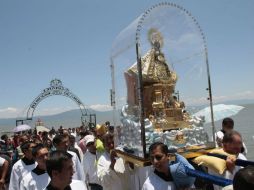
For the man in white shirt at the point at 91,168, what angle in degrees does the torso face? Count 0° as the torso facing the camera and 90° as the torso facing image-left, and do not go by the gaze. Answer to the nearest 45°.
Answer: approximately 315°

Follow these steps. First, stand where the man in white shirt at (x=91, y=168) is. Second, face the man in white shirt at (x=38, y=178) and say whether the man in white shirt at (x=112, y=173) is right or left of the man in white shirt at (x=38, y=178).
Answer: left

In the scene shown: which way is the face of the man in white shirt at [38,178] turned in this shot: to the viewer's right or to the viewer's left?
to the viewer's right

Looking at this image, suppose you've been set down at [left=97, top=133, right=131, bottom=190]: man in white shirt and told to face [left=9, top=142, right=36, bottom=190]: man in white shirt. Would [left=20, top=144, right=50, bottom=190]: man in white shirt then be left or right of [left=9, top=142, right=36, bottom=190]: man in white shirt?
left

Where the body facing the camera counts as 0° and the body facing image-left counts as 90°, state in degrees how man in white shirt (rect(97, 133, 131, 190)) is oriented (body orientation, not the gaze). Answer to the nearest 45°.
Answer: approximately 315°

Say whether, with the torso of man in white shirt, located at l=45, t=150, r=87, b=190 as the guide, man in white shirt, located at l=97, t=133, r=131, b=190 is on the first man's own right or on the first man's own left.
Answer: on the first man's own left

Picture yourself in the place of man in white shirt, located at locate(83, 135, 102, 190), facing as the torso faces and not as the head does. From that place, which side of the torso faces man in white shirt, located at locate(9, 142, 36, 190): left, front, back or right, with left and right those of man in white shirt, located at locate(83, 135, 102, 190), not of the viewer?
right

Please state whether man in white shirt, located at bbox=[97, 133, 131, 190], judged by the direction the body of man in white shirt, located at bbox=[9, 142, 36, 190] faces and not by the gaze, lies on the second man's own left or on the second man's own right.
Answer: on the second man's own left

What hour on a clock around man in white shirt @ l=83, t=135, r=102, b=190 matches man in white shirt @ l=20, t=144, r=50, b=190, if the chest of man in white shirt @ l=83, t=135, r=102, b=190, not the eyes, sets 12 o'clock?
man in white shirt @ l=20, t=144, r=50, b=190 is roughly at 2 o'clock from man in white shirt @ l=83, t=135, r=102, b=190.

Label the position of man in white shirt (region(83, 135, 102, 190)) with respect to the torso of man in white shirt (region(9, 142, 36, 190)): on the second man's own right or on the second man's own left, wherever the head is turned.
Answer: on the second man's own left

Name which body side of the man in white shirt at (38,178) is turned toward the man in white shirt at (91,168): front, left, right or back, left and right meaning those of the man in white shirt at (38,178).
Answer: left
